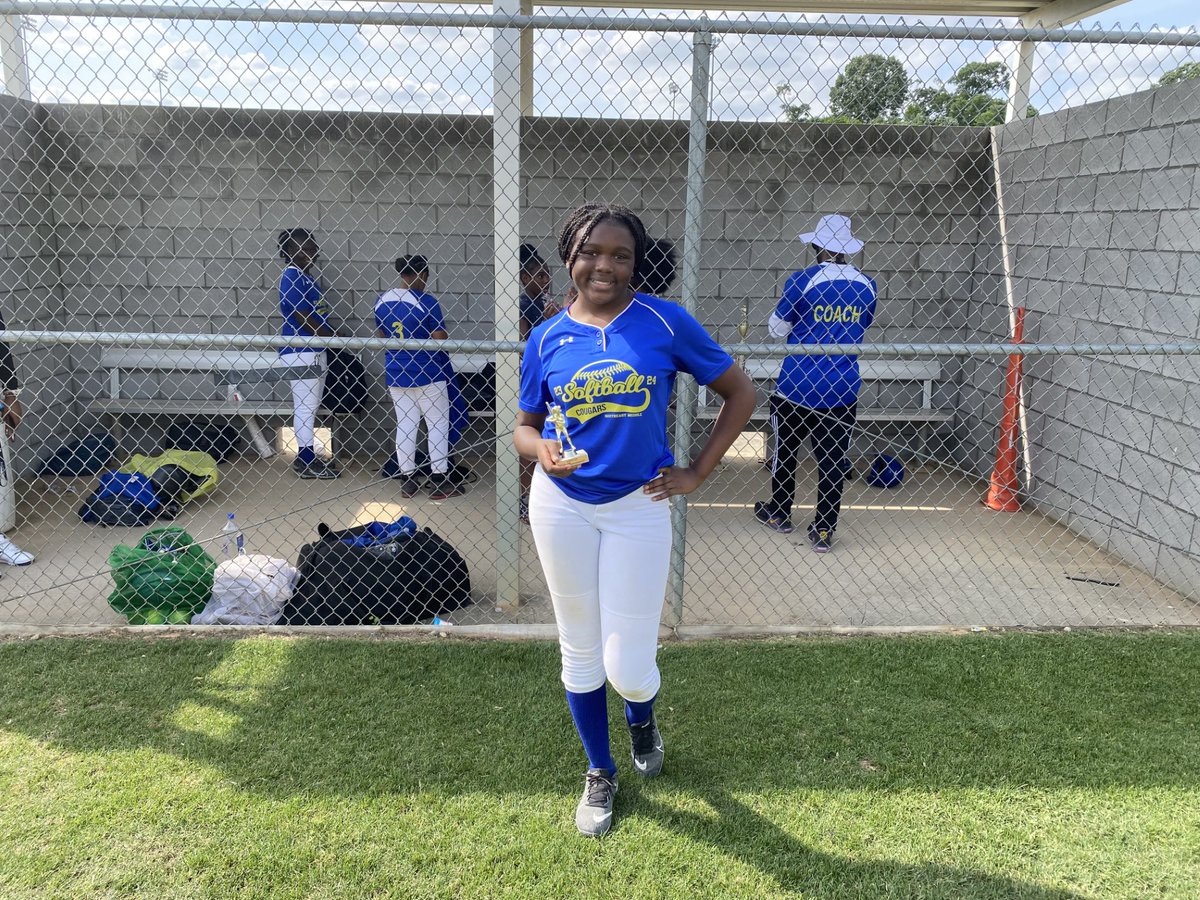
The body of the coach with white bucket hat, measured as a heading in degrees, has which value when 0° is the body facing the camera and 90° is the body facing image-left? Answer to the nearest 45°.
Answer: approximately 135°

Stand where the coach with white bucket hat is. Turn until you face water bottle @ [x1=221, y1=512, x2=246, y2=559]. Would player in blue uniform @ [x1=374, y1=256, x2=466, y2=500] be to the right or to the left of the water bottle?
right

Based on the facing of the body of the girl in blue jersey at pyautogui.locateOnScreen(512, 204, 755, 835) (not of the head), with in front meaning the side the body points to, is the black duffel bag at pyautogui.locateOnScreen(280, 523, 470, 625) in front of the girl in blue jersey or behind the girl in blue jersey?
behind

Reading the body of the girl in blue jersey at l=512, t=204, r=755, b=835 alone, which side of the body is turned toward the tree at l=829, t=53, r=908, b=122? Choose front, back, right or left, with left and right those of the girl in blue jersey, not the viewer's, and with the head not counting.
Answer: back

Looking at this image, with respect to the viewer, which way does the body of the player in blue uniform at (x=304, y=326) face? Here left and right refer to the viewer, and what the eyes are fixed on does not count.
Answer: facing to the right of the viewer

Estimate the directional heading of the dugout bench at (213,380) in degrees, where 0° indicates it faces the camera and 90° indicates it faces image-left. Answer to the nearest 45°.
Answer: approximately 0°

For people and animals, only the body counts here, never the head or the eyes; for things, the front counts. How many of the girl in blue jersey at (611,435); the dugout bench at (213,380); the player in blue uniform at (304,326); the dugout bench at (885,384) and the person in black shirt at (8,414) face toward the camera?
3

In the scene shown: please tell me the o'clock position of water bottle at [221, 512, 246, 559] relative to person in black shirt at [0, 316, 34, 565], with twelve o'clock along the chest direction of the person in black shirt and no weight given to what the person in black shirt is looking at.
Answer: The water bottle is roughly at 1 o'clock from the person in black shirt.

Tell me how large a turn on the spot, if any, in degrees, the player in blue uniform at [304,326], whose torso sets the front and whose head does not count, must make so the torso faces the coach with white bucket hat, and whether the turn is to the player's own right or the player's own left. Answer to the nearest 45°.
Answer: approximately 45° to the player's own right

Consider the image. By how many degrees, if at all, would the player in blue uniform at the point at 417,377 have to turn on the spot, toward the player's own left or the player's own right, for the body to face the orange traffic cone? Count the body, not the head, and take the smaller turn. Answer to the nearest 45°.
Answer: approximately 45° to the player's own right

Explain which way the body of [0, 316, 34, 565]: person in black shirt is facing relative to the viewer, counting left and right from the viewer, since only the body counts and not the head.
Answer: facing to the right of the viewer

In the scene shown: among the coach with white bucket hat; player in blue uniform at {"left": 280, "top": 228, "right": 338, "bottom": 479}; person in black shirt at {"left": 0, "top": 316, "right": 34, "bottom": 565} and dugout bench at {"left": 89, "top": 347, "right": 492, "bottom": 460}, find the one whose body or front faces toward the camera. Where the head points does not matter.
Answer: the dugout bench

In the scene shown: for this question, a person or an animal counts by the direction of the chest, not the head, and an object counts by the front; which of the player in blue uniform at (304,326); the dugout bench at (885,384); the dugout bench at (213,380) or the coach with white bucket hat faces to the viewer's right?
the player in blue uniform
